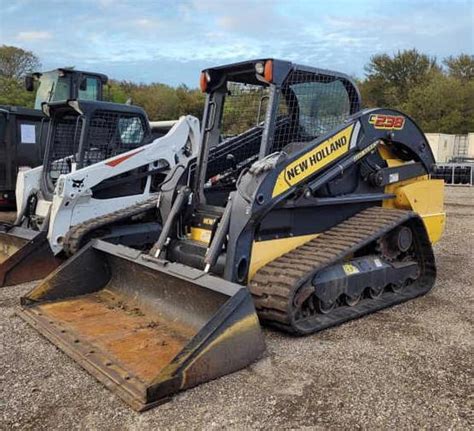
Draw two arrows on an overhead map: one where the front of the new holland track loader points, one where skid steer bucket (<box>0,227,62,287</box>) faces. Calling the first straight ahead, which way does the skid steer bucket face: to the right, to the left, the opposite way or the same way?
the same way

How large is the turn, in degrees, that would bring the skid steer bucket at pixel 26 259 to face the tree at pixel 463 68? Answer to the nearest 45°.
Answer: approximately 180°

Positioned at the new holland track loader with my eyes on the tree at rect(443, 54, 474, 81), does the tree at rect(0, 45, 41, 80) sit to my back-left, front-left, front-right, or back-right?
front-left

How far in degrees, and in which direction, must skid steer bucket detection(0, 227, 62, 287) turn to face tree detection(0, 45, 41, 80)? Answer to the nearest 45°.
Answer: approximately 135° to its right

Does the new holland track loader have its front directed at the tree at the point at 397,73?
no

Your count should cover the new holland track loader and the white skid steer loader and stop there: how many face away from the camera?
0

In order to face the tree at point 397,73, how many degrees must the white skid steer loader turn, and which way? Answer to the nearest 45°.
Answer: approximately 180°

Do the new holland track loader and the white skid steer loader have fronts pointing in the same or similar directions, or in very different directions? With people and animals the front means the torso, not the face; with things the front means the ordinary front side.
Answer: same or similar directions

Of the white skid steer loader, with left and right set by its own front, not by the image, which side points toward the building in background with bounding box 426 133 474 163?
back

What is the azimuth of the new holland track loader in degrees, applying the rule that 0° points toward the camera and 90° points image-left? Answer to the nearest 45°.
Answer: approximately 45°

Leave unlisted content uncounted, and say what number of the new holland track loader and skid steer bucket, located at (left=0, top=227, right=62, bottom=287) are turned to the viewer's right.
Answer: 0

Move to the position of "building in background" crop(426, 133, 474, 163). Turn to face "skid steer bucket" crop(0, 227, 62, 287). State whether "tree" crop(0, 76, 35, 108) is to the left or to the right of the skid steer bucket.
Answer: right

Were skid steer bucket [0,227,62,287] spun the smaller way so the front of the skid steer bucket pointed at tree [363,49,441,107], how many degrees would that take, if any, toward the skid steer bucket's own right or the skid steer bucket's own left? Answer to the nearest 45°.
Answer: approximately 180°

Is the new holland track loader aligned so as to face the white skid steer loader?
no

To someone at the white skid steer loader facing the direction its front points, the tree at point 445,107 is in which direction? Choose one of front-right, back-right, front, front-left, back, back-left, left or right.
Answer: back

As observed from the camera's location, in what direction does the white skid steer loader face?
facing the viewer and to the left of the viewer

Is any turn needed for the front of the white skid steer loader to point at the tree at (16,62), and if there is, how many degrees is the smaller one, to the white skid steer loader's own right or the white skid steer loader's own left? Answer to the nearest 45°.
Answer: approximately 135° to the white skid steer loader's own right

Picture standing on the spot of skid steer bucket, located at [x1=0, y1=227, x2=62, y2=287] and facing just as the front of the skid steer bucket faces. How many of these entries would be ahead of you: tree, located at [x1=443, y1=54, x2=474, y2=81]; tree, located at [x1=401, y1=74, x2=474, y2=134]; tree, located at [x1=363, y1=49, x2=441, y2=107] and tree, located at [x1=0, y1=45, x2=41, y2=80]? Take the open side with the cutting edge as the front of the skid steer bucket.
0

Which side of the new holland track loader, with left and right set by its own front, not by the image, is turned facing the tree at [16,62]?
right
